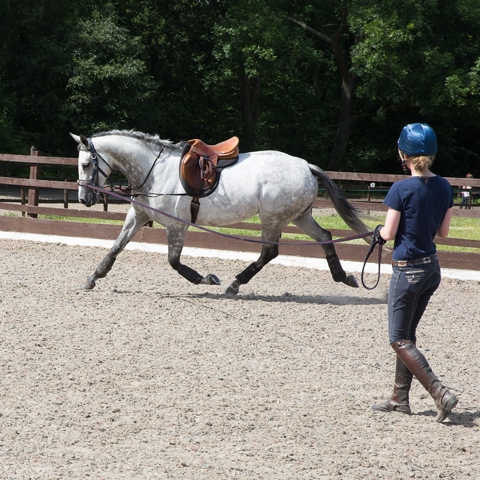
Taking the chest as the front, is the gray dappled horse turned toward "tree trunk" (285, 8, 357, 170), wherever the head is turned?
no

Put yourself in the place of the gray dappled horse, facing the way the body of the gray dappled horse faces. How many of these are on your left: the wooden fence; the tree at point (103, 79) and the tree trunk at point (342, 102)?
0

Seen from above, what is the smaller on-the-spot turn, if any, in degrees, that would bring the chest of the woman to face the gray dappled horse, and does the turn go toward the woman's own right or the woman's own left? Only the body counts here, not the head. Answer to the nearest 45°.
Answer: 0° — they already face it

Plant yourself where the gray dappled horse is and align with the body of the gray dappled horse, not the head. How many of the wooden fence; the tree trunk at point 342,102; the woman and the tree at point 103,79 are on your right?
3

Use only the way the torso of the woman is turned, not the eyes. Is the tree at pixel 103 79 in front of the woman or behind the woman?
in front

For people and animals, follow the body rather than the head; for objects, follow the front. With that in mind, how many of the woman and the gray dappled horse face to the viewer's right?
0

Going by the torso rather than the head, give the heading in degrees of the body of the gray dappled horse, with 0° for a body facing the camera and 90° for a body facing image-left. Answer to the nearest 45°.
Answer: approximately 90°

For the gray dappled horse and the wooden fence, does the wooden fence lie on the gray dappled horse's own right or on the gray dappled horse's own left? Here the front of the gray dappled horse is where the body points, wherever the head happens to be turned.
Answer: on the gray dappled horse's own right

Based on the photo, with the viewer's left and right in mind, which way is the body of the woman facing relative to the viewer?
facing away from the viewer and to the left of the viewer

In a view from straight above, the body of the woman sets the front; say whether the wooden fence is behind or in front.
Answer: in front
